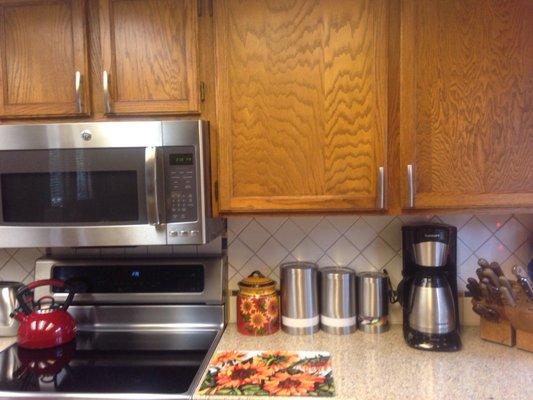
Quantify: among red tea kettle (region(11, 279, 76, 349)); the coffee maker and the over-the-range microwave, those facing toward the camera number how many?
2

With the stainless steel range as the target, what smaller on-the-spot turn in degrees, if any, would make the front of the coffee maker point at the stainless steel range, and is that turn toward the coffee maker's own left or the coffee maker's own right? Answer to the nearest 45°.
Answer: approximately 90° to the coffee maker's own right

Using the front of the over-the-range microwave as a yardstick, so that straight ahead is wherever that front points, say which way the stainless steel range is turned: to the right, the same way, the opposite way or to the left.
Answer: the same way

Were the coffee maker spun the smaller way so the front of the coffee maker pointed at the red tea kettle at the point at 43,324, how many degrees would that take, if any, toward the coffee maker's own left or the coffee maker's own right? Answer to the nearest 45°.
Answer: approximately 90° to the coffee maker's own right

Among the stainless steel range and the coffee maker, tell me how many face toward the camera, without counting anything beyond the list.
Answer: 2

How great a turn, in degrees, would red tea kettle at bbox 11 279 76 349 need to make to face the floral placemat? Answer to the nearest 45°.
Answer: approximately 135° to its left

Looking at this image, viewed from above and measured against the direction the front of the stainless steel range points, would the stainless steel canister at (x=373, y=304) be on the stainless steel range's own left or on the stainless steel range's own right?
on the stainless steel range's own left

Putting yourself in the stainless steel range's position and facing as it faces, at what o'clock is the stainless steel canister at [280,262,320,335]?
The stainless steel canister is roughly at 10 o'clock from the stainless steel range.

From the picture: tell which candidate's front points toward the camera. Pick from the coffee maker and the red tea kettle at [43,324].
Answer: the coffee maker

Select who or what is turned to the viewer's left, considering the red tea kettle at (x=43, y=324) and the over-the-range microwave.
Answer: the red tea kettle

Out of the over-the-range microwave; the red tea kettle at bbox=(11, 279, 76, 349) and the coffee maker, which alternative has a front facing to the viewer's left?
the red tea kettle

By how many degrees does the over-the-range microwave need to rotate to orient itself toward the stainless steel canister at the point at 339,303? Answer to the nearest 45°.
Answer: approximately 90° to its left

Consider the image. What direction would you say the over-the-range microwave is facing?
toward the camera

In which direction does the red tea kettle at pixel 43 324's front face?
to the viewer's left
